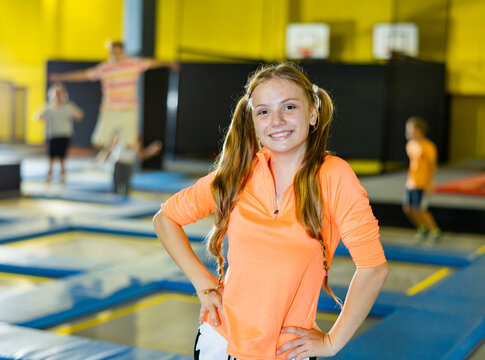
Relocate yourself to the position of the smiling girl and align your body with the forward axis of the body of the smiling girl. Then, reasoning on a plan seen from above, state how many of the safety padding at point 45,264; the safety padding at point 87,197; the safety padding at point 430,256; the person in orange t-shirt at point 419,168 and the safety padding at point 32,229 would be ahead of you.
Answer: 0

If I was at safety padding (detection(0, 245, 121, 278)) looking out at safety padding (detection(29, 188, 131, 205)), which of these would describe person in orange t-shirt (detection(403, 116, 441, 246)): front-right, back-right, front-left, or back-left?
front-right

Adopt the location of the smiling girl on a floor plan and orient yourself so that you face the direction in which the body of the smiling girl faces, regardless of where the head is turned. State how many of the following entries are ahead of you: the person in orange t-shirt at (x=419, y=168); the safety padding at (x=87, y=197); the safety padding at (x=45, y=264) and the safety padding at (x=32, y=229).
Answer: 0

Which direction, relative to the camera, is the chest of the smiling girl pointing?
toward the camera

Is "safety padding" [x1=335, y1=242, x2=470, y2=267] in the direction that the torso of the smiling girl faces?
no

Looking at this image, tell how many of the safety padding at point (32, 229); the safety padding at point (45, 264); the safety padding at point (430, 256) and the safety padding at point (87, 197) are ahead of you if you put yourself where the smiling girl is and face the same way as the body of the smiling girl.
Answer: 0

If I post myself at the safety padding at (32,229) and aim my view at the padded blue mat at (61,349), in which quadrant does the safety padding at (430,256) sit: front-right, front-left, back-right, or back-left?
front-left

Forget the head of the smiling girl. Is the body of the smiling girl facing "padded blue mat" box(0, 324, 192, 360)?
no

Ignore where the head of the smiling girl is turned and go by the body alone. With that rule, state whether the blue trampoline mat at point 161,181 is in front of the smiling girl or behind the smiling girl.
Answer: behind

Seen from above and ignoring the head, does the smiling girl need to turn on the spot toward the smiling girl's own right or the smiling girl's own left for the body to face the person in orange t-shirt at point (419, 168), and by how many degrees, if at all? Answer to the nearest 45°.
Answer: approximately 180°

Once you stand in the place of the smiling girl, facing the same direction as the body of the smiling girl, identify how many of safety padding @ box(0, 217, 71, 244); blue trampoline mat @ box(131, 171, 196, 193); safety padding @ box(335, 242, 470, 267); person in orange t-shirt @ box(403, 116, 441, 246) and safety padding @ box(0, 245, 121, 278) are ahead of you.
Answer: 0

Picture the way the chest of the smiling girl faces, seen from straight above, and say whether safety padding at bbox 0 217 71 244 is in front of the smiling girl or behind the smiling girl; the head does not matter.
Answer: behind

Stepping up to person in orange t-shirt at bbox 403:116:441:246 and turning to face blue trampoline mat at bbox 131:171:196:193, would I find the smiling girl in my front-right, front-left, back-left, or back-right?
back-left

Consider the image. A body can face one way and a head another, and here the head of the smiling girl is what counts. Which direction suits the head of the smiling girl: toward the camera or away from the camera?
toward the camera

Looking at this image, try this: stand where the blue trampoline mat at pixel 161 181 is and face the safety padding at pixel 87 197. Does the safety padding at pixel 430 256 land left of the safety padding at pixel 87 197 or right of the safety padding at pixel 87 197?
left

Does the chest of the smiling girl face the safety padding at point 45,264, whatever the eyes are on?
no
